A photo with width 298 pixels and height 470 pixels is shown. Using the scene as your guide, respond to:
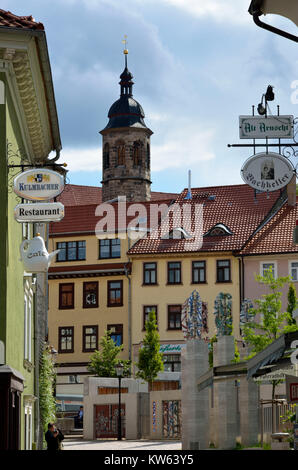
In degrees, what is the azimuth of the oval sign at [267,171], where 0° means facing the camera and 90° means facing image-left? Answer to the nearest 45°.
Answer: approximately 0°

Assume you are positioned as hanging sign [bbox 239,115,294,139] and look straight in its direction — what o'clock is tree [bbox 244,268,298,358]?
The tree is roughly at 6 o'clock from the hanging sign.

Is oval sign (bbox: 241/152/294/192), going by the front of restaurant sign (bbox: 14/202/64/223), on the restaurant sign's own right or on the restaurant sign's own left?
on the restaurant sign's own left

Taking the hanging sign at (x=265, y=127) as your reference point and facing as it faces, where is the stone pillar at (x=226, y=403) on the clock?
The stone pillar is roughly at 6 o'clock from the hanging sign.

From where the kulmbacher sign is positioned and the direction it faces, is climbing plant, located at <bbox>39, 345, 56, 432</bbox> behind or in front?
behind

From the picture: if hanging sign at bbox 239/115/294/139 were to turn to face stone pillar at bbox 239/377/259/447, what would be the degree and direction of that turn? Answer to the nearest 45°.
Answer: approximately 180°

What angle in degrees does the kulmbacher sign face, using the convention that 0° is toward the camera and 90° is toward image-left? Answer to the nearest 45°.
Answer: approximately 0°

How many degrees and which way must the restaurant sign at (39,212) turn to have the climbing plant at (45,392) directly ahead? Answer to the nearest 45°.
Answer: approximately 180°

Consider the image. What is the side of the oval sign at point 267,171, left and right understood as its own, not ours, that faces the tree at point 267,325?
back

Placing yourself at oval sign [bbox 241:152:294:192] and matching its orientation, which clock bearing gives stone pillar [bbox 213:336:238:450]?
The stone pillar is roughly at 6 o'clock from the oval sign.
